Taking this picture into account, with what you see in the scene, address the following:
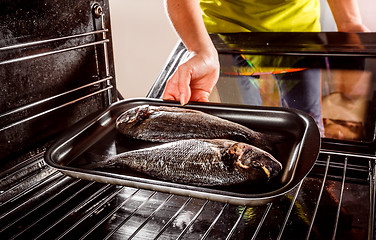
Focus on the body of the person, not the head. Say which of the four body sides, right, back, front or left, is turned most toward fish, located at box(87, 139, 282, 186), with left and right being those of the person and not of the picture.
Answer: front

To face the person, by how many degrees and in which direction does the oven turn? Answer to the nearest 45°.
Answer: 0° — it already faces them

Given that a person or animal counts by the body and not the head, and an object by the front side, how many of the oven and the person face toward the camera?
1

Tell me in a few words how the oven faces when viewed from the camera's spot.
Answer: facing away from the viewer and to the right of the viewer

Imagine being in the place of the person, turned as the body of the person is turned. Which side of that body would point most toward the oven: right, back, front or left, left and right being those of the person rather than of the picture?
front

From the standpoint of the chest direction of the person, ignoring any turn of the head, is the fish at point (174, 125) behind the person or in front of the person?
in front

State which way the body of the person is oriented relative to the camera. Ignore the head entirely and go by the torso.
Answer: toward the camera
